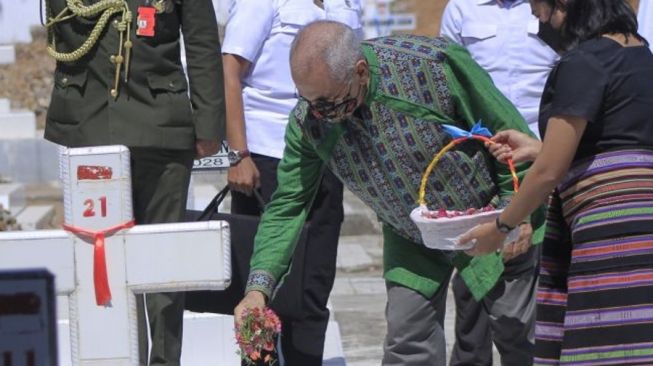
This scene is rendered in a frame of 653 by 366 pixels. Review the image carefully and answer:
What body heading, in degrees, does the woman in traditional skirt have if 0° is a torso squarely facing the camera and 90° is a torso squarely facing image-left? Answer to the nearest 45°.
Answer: approximately 135°

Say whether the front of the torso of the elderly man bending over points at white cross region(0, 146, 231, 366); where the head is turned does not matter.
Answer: yes

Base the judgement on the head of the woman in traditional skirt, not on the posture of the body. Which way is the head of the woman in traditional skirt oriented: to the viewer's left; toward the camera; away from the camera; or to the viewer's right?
to the viewer's left

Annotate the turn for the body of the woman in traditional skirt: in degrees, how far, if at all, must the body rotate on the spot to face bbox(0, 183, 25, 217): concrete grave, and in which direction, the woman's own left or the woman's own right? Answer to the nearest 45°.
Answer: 0° — they already face it

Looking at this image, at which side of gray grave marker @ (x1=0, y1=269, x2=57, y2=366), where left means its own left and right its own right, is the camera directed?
front

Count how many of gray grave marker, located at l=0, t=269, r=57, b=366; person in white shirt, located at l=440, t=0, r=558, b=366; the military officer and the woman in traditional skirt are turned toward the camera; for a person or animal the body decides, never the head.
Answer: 3

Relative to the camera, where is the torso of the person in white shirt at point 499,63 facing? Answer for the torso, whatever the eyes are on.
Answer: toward the camera

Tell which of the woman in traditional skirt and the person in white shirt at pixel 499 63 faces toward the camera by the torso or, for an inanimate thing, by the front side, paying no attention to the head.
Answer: the person in white shirt

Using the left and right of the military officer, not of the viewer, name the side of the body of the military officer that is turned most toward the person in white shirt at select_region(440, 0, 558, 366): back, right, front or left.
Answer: left

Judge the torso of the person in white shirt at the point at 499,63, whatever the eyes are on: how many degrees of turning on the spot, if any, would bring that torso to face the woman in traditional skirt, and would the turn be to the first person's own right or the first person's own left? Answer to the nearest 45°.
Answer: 0° — they already face them
